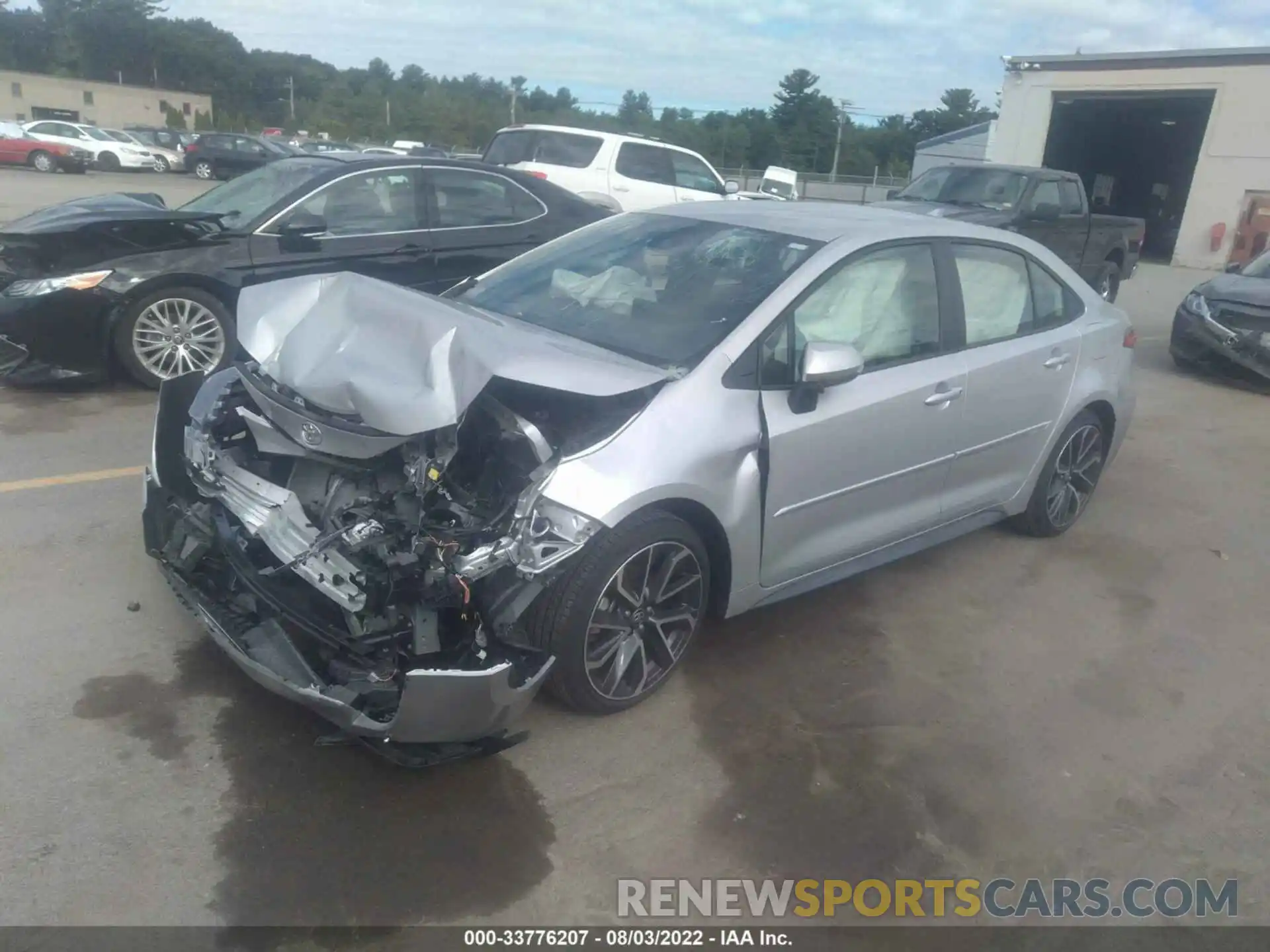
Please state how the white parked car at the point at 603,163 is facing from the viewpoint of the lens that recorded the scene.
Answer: facing away from the viewer and to the right of the viewer

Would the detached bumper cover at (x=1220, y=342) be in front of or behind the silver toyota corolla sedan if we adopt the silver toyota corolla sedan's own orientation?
behind

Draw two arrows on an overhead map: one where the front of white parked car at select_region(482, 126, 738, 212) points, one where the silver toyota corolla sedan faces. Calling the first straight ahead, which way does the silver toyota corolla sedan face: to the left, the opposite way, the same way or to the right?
the opposite way

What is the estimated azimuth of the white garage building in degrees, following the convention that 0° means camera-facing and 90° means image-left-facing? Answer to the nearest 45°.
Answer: approximately 45°

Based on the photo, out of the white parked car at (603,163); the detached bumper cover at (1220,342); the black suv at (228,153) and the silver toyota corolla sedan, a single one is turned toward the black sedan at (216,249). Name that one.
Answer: the detached bumper cover

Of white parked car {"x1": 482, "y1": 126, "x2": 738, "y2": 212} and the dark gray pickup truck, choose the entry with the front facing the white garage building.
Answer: the white parked car

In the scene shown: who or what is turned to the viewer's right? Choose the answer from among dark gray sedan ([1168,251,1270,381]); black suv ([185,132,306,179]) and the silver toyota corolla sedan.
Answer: black suv ([185,132,306,179])

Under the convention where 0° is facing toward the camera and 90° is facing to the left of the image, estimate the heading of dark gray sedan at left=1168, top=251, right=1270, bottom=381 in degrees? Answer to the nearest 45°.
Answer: approximately 45°

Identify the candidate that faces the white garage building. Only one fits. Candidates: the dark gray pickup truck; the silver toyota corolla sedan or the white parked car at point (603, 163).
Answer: the white parked car

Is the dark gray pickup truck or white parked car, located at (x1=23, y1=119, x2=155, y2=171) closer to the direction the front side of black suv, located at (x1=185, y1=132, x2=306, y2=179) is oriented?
the dark gray pickup truck
